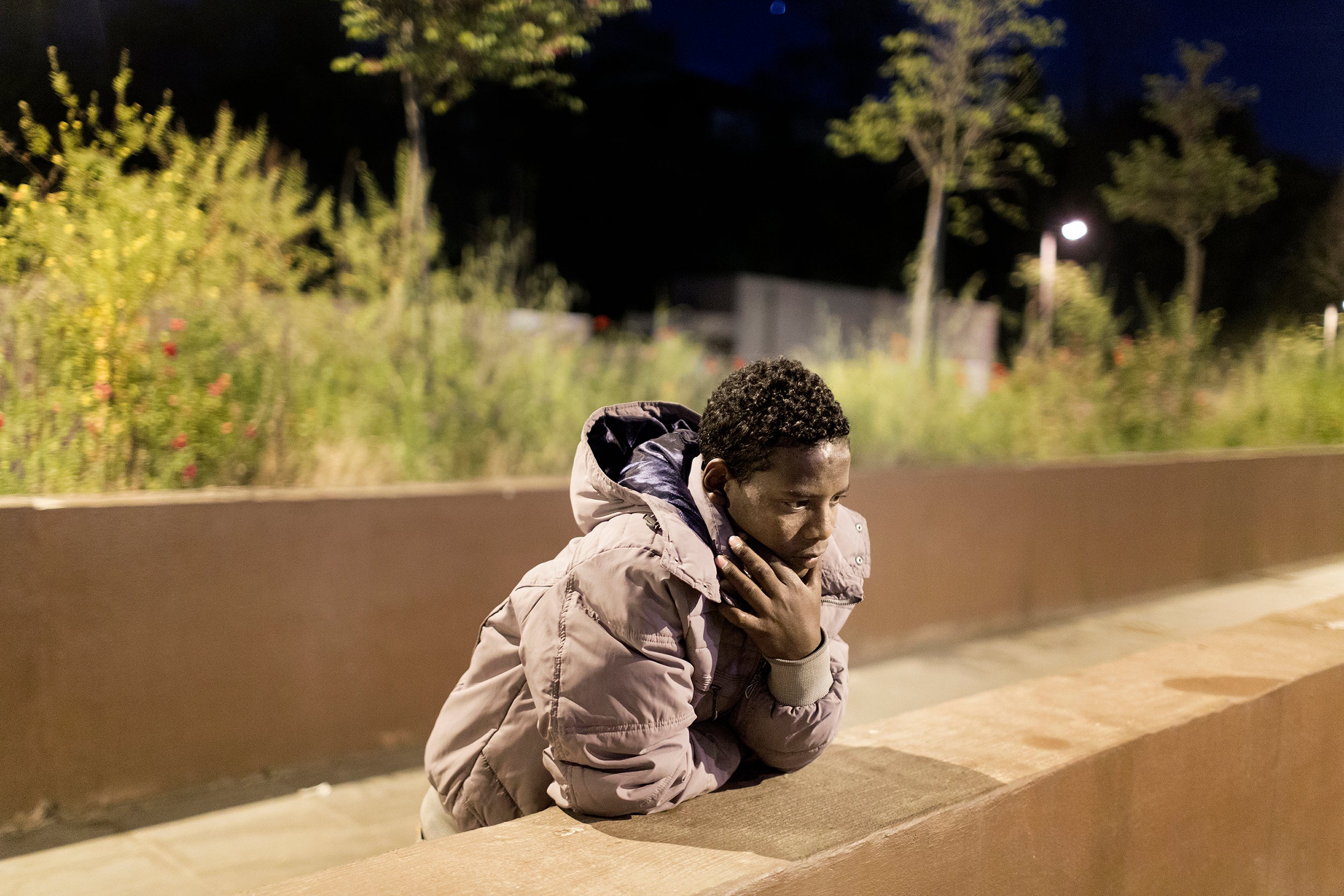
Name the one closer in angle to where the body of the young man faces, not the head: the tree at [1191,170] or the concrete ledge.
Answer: the concrete ledge

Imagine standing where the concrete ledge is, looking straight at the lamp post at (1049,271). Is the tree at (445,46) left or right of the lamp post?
left

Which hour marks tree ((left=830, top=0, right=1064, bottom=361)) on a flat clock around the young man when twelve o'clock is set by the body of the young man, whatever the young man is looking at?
The tree is roughly at 8 o'clock from the young man.

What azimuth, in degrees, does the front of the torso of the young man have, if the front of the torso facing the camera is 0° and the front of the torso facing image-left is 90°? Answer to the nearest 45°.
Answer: approximately 315°

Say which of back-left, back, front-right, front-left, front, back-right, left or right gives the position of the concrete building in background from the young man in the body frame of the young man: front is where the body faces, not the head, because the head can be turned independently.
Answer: back-left

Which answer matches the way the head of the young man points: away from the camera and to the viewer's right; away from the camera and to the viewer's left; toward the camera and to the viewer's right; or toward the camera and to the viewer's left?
toward the camera and to the viewer's right

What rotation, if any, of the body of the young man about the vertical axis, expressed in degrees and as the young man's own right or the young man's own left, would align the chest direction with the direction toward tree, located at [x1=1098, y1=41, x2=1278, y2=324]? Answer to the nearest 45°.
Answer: approximately 90° to the young man's own left

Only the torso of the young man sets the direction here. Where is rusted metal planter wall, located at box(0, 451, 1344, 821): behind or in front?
behind

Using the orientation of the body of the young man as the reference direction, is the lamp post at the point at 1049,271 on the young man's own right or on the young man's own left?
on the young man's own left

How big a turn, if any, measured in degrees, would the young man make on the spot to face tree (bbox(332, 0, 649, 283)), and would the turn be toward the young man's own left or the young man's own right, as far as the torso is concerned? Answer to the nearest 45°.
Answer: approximately 135° to the young man's own left
